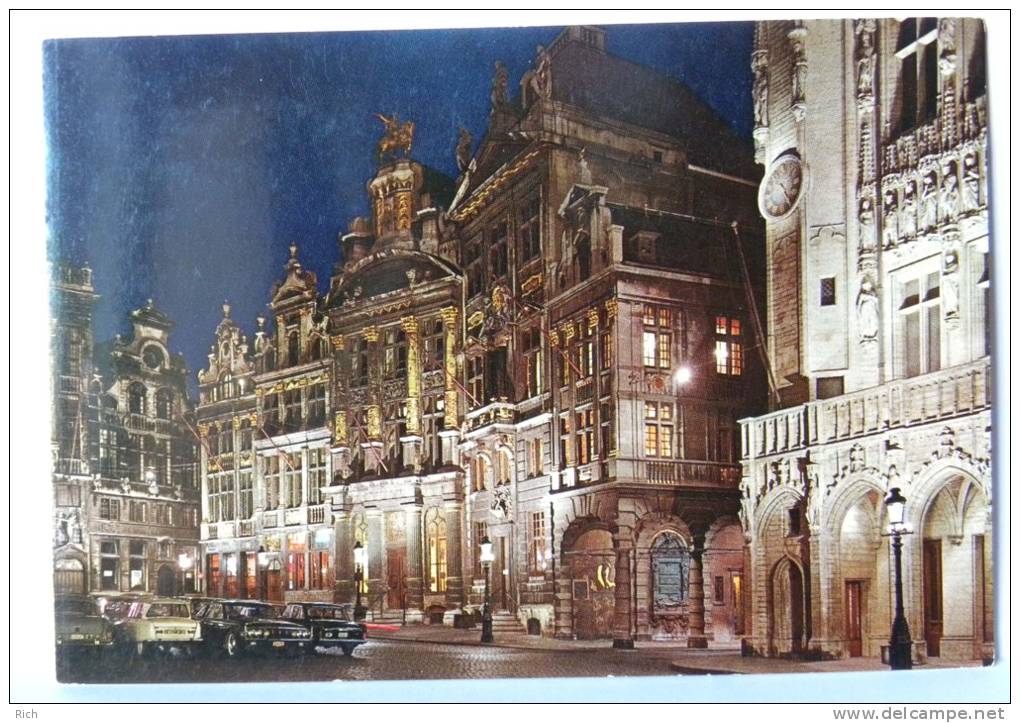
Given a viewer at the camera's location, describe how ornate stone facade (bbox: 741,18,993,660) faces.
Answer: facing the viewer and to the left of the viewer

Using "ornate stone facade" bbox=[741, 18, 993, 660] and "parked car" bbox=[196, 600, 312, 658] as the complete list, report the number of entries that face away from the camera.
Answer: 0

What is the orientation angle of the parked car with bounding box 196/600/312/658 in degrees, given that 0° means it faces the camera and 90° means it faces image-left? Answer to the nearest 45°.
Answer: approximately 315°

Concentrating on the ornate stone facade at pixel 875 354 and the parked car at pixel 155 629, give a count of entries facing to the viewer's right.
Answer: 0

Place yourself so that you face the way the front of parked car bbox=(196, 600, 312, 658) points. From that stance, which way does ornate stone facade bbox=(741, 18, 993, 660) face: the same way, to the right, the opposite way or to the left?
to the right
